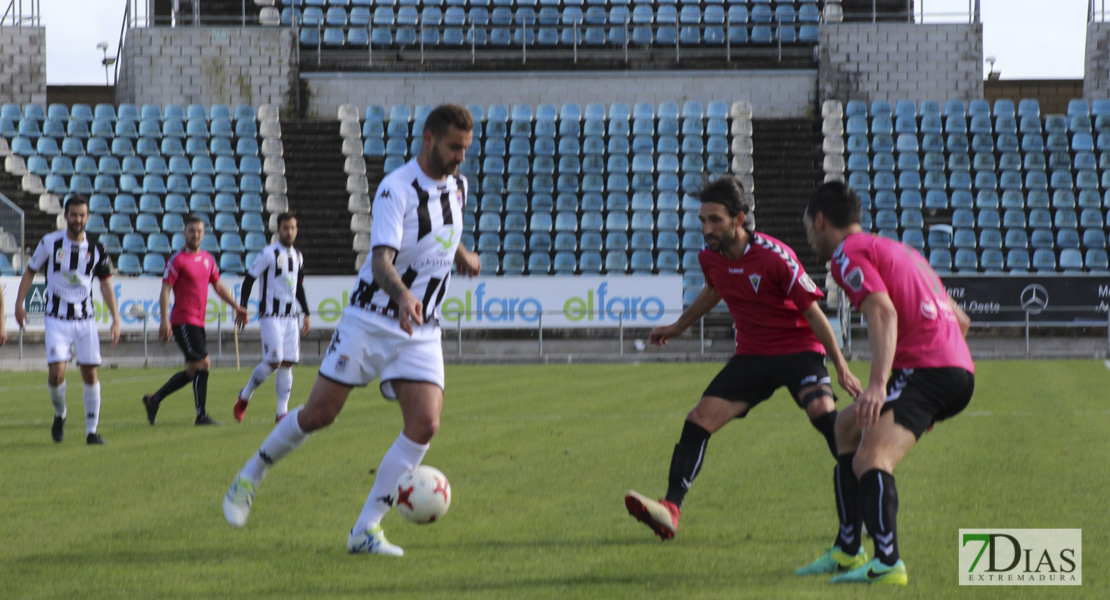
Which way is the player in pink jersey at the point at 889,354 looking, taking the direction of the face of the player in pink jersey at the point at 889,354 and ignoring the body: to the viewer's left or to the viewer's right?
to the viewer's left

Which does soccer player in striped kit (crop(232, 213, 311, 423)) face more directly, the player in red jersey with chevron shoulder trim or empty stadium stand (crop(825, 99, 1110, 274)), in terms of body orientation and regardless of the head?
the player in red jersey with chevron shoulder trim

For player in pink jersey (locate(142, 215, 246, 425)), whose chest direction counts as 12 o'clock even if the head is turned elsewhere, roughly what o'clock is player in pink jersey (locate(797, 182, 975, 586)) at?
player in pink jersey (locate(797, 182, 975, 586)) is roughly at 1 o'clock from player in pink jersey (locate(142, 215, 246, 425)).

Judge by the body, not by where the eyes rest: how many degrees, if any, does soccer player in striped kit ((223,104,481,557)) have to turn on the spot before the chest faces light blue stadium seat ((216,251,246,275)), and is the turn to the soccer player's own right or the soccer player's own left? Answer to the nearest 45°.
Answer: approximately 135° to the soccer player's own left

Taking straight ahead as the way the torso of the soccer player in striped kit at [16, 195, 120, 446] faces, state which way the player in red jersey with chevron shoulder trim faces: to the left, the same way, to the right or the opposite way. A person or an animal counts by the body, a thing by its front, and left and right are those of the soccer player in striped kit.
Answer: to the right

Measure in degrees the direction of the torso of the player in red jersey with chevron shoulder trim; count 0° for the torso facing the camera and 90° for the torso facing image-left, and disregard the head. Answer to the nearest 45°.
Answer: approximately 45°

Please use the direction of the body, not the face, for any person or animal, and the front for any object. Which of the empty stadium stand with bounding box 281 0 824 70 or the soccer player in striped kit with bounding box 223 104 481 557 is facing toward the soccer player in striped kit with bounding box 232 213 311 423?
the empty stadium stand

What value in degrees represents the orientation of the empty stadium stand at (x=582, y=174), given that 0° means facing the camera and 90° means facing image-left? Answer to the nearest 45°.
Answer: approximately 0°

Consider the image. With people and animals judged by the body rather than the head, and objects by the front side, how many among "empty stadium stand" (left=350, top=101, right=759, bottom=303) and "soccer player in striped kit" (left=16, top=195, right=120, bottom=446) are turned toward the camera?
2

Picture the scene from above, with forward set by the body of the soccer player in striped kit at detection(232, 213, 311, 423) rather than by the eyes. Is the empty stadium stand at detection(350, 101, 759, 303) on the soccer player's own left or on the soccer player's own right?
on the soccer player's own left
